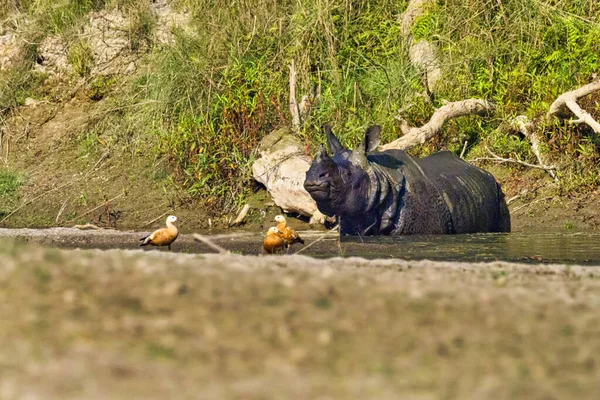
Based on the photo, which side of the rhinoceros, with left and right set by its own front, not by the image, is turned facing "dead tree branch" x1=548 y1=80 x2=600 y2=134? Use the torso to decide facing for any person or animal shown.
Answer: back

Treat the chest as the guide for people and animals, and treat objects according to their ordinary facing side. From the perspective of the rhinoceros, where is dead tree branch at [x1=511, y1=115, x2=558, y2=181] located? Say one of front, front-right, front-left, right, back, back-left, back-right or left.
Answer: back

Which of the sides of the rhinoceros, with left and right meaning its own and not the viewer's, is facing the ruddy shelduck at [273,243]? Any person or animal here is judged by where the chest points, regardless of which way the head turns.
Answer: front

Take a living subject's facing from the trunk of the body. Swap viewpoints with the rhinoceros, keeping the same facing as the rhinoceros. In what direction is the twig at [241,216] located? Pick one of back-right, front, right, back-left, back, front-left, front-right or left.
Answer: right

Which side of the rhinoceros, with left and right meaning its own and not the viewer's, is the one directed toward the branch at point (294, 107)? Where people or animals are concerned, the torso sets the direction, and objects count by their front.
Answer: right

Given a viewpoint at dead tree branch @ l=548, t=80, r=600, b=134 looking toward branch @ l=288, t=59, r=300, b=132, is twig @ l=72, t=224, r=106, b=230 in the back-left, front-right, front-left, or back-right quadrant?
front-left

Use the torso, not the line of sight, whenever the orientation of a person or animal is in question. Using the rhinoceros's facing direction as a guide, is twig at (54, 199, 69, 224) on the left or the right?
on its right

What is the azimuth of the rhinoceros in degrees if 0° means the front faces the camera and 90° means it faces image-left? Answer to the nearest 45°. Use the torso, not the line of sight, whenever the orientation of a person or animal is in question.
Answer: approximately 45°

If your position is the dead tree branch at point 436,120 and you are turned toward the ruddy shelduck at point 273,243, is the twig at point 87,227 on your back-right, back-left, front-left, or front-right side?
front-right

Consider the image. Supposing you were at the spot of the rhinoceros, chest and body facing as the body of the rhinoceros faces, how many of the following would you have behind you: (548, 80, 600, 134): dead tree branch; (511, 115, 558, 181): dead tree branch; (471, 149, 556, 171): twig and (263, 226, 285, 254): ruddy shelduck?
3

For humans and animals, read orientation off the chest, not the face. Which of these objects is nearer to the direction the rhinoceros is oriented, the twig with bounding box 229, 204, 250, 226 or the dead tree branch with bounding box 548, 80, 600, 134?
the twig
